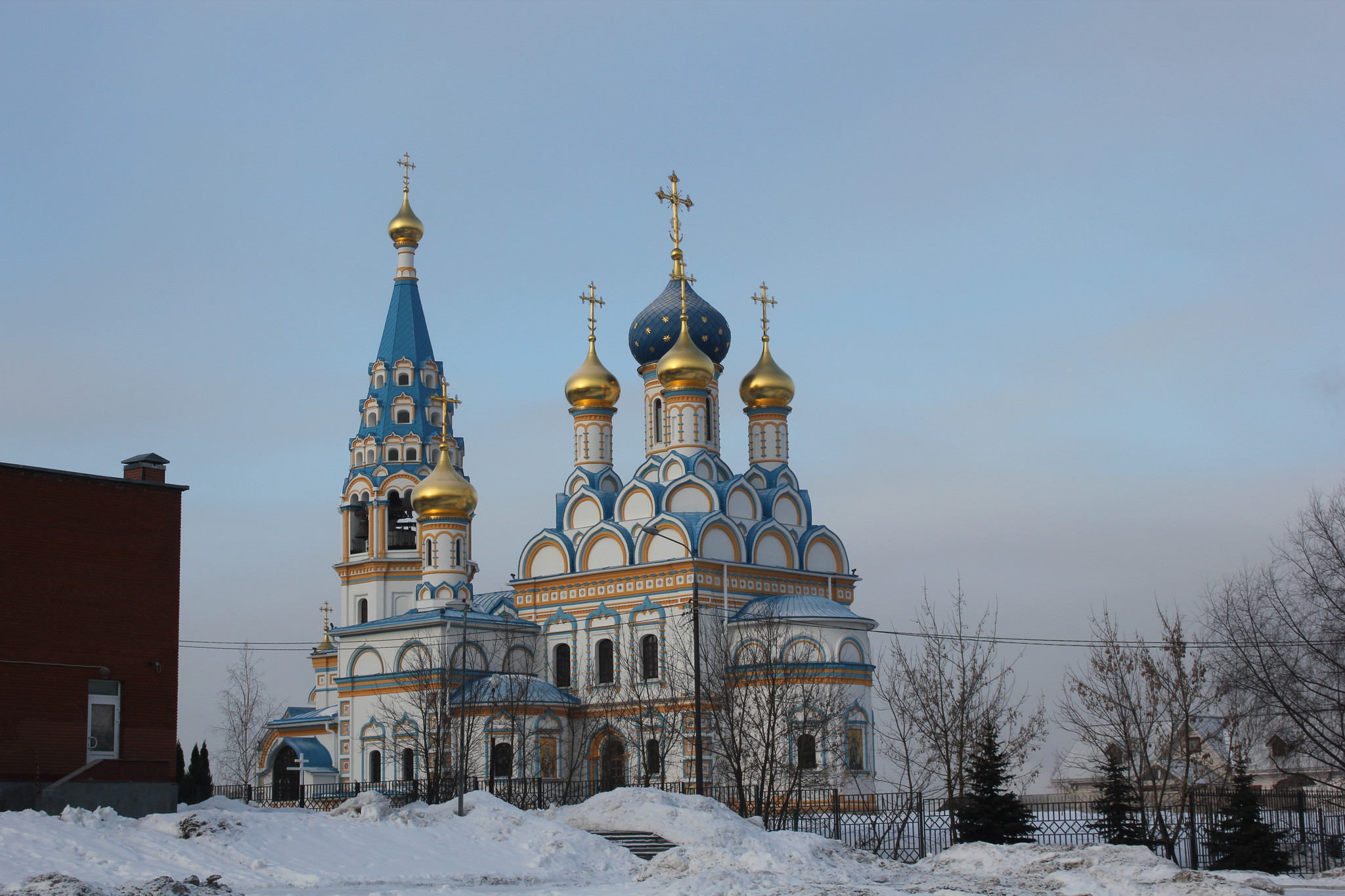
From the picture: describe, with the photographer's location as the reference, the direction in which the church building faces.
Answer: facing away from the viewer and to the left of the viewer

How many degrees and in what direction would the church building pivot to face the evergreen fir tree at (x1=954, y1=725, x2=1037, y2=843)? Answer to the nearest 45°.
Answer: approximately 135° to its left

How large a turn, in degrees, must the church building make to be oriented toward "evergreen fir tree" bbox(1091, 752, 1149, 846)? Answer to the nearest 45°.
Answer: approximately 135° to its left

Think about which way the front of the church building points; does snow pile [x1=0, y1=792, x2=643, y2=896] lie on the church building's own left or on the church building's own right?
on the church building's own left

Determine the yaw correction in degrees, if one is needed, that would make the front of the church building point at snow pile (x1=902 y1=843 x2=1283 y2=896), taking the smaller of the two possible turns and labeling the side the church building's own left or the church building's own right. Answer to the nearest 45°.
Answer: approximately 135° to the church building's own left

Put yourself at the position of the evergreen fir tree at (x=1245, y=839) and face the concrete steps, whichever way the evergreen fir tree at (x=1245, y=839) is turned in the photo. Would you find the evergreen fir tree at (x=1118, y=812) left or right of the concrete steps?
right

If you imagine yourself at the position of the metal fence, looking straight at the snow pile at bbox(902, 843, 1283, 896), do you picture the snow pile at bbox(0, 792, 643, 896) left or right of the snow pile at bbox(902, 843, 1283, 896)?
right
